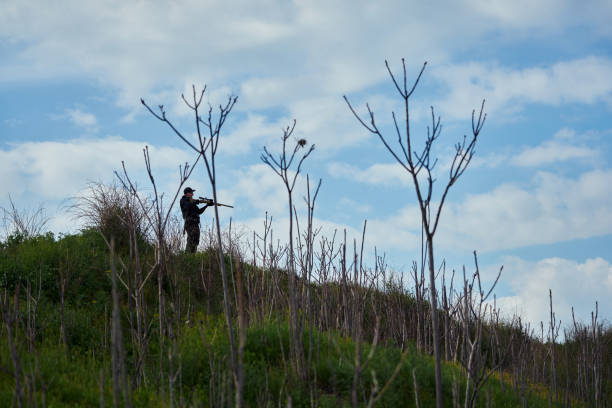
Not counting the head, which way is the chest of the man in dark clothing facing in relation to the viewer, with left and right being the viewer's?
facing to the right of the viewer
